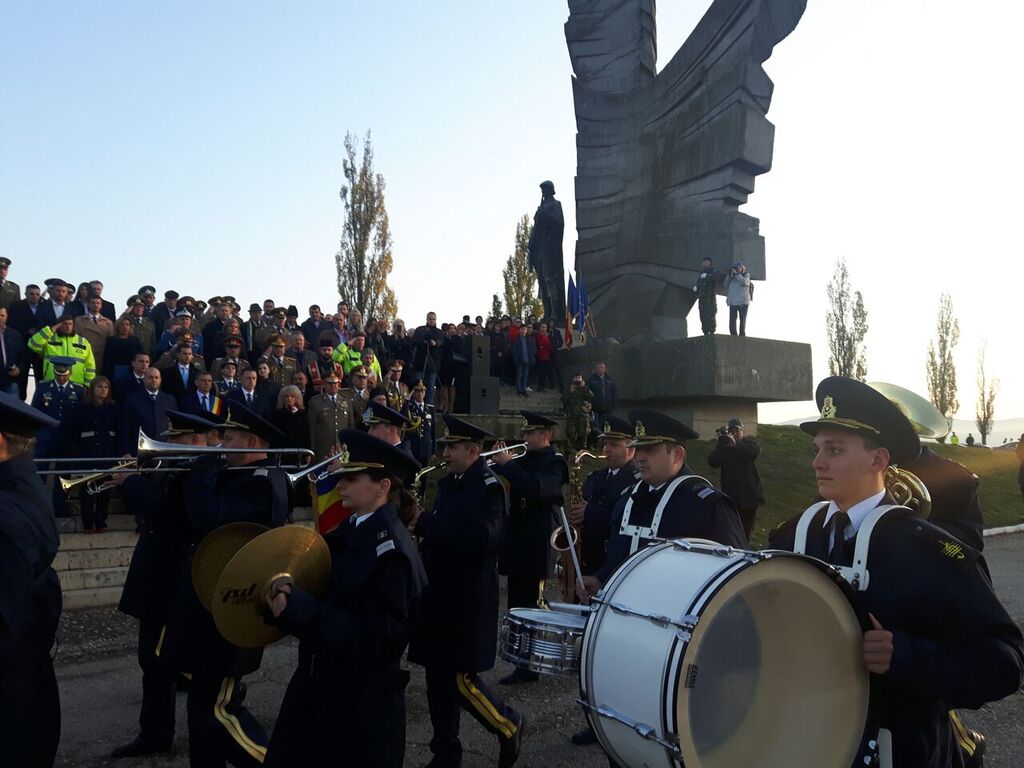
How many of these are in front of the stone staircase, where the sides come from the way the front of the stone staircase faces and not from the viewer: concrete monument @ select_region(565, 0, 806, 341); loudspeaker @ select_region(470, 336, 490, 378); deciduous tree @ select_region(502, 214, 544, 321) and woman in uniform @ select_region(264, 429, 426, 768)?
1

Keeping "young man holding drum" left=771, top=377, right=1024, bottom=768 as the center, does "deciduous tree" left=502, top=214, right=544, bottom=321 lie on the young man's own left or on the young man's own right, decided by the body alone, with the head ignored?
on the young man's own right

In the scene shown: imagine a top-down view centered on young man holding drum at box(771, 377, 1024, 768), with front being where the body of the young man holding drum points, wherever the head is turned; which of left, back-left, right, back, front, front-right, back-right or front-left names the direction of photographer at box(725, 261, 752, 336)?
back-right

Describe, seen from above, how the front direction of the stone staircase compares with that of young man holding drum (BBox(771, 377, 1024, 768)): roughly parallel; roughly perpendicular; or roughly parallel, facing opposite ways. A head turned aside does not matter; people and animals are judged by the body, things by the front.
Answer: roughly perpendicular

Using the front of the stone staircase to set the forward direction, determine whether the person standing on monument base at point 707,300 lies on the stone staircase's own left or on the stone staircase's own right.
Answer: on the stone staircase's own left

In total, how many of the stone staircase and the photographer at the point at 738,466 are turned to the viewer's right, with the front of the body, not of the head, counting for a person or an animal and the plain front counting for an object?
0

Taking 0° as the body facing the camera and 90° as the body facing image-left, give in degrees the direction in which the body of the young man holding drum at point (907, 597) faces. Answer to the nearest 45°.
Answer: approximately 45°

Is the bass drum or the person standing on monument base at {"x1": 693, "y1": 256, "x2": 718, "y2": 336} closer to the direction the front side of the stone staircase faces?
the bass drum

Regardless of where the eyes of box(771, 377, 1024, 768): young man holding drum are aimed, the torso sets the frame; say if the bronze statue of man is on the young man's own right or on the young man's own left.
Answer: on the young man's own right

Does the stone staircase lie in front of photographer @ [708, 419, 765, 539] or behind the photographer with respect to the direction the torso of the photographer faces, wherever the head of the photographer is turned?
in front

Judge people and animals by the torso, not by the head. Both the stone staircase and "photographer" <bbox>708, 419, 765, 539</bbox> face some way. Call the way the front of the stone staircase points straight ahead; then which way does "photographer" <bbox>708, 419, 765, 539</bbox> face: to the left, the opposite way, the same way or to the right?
to the right
